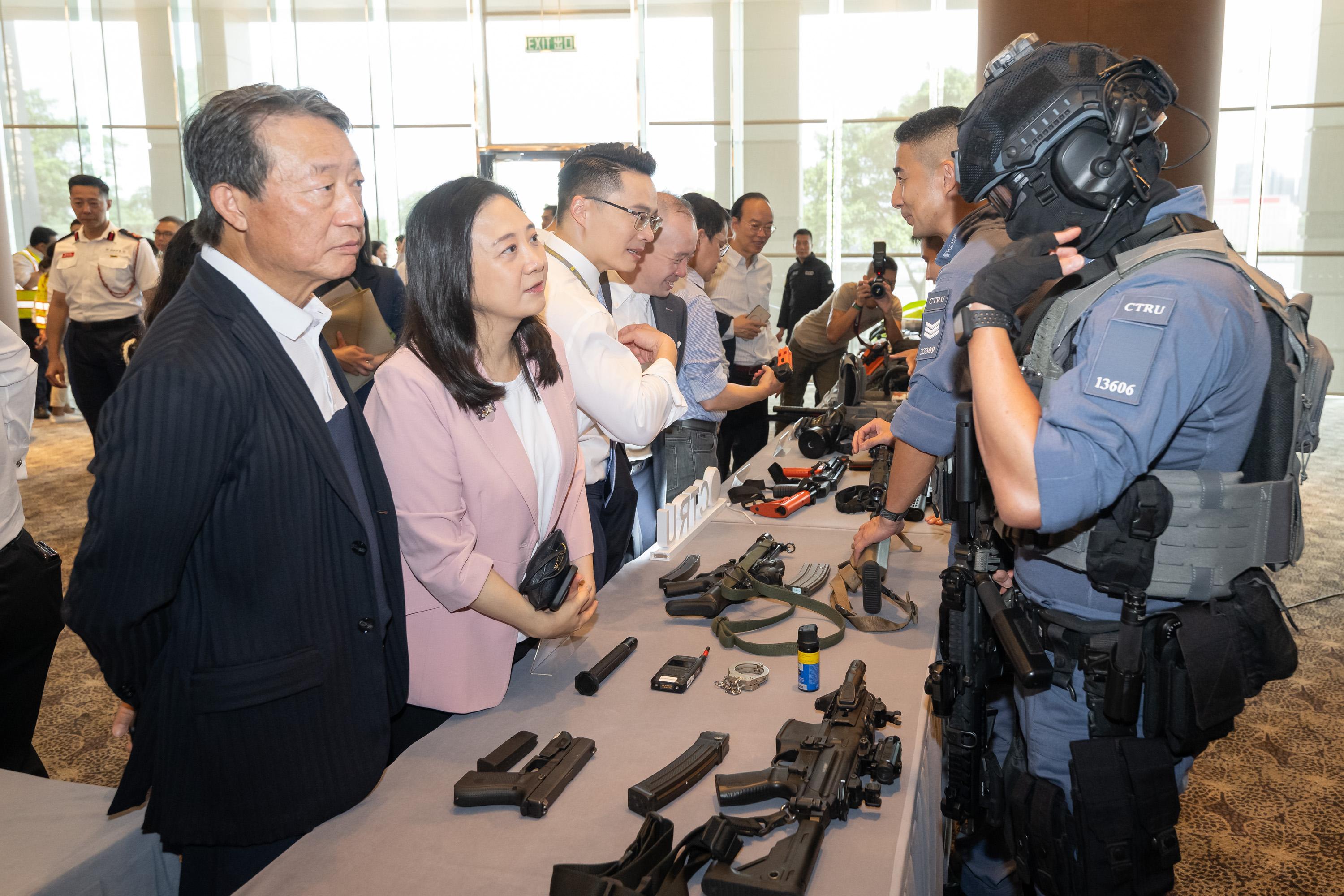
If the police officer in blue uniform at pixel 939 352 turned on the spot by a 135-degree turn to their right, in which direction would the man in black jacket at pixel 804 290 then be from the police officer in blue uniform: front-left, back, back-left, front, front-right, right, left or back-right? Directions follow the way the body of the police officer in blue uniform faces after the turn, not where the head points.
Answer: front-left

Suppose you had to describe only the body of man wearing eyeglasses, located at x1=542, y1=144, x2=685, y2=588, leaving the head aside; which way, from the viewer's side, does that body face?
to the viewer's right

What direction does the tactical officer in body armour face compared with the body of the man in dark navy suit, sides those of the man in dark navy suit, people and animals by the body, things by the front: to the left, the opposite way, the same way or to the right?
the opposite way

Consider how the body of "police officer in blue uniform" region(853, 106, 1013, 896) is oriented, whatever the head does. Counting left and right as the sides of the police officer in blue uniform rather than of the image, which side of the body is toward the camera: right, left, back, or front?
left

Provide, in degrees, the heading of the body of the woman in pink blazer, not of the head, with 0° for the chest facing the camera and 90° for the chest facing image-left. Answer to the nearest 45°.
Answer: approximately 315°

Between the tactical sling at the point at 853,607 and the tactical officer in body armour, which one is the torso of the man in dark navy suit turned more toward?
the tactical officer in body armour

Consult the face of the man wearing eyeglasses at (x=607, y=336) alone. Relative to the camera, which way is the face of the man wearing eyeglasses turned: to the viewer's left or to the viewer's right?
to the viewer's right

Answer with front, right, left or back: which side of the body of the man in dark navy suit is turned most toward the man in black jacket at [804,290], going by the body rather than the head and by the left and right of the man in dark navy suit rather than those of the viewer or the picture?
left

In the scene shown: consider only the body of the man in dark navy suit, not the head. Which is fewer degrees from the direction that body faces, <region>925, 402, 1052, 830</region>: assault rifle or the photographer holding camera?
the assault rifle

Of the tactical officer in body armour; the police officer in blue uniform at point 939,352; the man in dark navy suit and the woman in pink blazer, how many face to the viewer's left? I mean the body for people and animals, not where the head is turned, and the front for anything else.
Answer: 2

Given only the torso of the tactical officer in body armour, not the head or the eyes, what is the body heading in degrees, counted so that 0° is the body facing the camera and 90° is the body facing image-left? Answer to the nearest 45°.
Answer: approximately 90°
